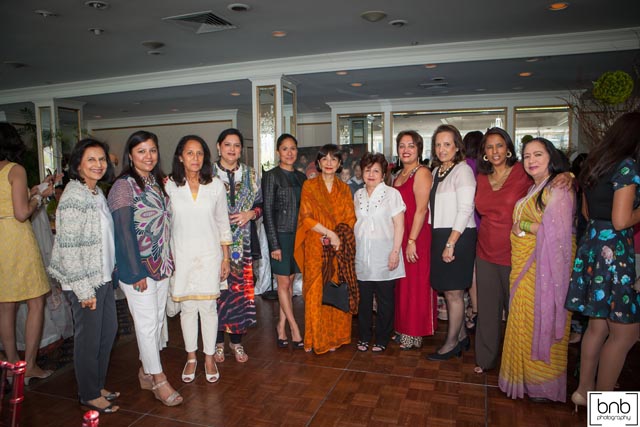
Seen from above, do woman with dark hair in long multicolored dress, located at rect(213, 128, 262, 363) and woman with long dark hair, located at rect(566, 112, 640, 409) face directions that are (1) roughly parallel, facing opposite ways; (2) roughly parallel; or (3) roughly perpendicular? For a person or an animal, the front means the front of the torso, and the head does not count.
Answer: roughly perpendicular

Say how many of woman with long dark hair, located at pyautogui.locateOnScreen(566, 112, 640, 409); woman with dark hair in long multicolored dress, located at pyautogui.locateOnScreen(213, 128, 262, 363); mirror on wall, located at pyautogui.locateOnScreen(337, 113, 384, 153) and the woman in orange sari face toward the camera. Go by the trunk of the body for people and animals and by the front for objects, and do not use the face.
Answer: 3

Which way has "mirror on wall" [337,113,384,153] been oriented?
toward the camera

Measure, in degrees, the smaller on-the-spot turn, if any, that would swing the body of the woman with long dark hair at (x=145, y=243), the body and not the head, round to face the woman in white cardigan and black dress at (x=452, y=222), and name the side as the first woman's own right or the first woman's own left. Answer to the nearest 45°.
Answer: approximately 45° to the first woman's own left

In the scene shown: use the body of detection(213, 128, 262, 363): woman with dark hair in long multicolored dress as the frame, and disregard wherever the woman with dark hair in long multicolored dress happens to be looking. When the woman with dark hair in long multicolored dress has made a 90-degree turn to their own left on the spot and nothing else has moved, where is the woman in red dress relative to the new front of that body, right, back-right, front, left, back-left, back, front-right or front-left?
front

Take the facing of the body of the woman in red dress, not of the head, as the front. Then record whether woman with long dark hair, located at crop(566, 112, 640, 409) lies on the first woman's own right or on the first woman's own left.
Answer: on the first woman's own left

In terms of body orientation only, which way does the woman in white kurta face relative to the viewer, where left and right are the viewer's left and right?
facing the viewer

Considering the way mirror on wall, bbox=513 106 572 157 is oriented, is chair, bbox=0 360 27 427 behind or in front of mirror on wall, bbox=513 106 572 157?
in front

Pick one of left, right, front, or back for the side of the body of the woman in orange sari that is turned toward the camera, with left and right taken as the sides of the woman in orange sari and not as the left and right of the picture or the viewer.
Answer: front

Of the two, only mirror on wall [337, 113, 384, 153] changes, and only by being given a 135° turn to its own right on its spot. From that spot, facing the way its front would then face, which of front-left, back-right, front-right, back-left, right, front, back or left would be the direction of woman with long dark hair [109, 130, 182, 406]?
back-left

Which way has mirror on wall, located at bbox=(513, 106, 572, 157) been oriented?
toward the camera

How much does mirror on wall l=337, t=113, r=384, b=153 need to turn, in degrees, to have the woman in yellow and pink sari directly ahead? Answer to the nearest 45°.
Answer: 0° — it already faces them

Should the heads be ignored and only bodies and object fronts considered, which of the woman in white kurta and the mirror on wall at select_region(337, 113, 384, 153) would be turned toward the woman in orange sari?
the mirror on wall
